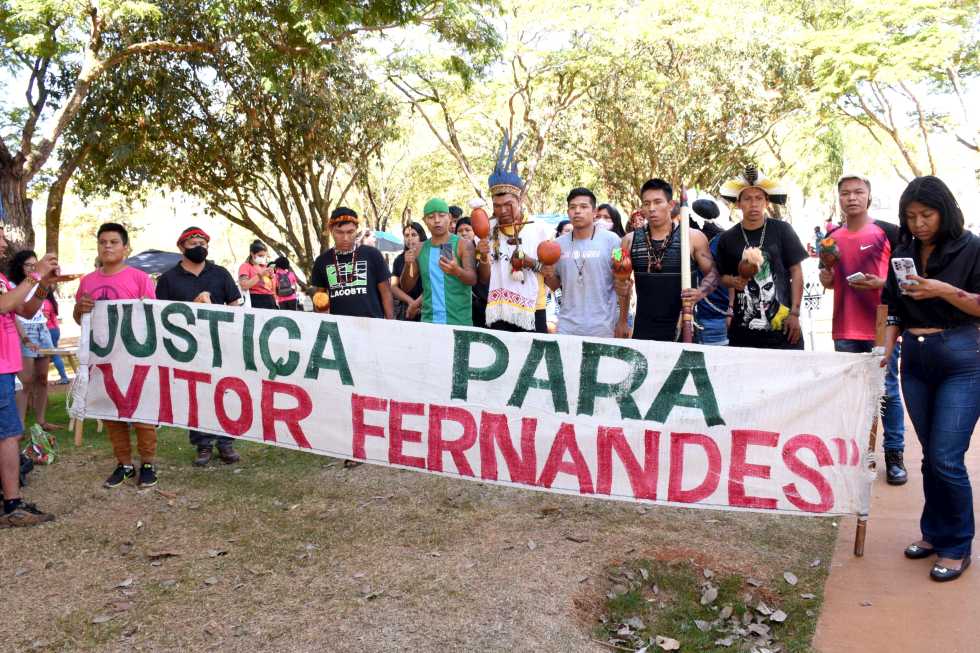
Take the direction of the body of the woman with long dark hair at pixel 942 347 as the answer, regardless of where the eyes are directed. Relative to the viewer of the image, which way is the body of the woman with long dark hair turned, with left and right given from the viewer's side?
facing the viewer and to the left of the viewer

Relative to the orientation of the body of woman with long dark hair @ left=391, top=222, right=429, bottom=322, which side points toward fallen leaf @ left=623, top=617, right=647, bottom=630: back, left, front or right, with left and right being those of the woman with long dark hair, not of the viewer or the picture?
front

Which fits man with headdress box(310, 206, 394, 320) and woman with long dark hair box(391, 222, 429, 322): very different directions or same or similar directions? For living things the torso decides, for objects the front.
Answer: same or similar directions

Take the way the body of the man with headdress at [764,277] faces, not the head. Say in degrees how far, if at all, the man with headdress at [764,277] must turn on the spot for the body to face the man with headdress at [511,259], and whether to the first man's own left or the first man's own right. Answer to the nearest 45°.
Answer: approximately 90° to the first man's own right

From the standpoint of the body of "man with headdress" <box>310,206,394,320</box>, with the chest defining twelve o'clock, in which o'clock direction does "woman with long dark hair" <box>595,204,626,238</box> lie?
The woman with long dark hair is roughly at 8 o'clock from the man with headdress.

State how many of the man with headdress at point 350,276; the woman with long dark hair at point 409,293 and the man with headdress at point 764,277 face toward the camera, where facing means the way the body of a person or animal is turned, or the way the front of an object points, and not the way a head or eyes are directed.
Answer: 3

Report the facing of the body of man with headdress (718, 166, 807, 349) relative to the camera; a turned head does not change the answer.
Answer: toward the camera

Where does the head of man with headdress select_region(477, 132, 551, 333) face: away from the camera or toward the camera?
toward the camera

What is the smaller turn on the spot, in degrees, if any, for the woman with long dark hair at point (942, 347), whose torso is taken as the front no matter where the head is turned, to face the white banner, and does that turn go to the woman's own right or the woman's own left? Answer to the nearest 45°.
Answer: approximately 45° to the woman's own right

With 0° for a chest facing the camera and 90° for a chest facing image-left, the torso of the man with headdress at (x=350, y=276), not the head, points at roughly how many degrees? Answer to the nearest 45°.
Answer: approximately 0°

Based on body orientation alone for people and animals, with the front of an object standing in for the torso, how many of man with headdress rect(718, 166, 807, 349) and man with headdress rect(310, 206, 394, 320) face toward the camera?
2

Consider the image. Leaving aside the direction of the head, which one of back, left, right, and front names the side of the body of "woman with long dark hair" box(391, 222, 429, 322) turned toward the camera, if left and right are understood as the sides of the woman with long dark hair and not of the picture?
front

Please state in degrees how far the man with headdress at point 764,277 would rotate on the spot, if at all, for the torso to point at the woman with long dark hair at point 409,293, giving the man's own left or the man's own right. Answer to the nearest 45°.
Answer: approximately 135° to the man's own right

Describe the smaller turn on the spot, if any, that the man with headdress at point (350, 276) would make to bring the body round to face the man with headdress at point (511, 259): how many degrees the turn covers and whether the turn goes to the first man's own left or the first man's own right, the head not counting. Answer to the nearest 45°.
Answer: approximately 45° to the first man's own left

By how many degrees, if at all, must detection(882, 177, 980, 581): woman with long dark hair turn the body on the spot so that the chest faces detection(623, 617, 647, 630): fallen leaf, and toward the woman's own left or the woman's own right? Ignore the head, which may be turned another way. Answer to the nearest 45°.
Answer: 0° — they already face it

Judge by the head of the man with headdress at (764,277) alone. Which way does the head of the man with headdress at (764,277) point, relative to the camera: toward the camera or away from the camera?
toward the camera
